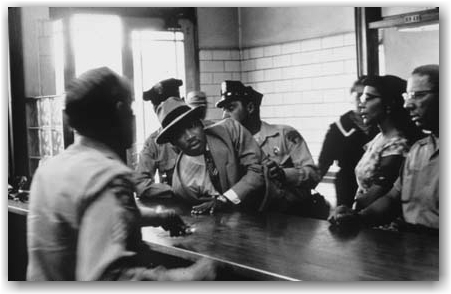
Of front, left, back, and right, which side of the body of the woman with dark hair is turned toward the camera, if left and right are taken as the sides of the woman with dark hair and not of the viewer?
left

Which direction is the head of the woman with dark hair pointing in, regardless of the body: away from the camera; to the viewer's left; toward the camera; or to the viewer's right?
to the viewer's left
